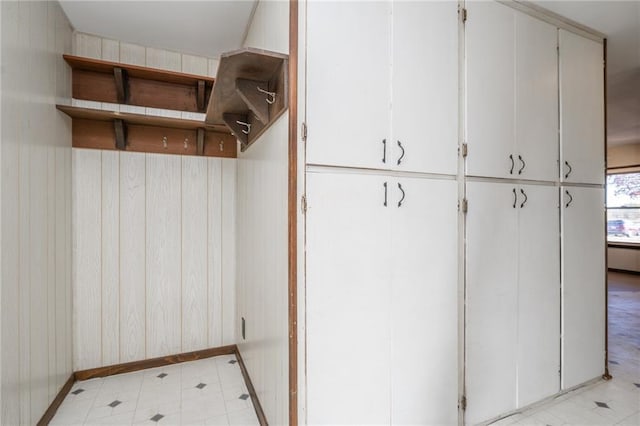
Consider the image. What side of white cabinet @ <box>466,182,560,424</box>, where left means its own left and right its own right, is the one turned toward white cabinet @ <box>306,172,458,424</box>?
right

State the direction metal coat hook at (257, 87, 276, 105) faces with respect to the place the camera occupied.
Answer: facing to the left of the viewer

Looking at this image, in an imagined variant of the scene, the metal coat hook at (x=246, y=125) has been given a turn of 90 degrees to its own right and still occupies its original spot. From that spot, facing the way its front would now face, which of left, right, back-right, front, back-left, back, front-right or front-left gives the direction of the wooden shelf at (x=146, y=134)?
front-left

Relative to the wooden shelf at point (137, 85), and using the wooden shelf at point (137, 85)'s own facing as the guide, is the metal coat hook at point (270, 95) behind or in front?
in front

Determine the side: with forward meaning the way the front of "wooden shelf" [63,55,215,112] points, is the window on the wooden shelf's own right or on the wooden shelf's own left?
on the wooden shelf's own left

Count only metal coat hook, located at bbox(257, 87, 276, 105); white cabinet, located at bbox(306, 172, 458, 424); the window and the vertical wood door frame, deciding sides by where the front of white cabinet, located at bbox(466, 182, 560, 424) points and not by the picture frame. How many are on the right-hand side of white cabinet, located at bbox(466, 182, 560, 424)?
3

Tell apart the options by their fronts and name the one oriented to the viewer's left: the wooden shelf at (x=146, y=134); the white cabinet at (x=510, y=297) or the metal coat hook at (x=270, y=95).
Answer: the metal coat hook

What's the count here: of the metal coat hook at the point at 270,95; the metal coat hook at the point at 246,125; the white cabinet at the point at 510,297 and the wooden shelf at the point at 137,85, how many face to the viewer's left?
2

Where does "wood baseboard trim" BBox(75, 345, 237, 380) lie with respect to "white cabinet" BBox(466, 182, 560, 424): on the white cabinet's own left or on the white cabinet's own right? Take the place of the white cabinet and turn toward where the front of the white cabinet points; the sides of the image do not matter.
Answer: on the white cabinet's own right

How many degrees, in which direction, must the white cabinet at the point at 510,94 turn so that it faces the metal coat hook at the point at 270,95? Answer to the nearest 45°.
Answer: approximately 90° to its right

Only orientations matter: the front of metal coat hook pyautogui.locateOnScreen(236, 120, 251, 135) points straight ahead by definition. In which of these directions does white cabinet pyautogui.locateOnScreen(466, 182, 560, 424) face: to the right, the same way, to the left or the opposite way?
to the left

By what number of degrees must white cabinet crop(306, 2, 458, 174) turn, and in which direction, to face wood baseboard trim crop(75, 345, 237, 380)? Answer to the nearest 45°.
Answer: approximately 135° to its right

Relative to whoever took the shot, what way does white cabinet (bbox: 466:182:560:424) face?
facing the viewer and to the right of the viewer

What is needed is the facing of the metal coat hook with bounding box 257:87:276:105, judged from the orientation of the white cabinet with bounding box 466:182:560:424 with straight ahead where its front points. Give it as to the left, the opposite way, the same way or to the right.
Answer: to the right

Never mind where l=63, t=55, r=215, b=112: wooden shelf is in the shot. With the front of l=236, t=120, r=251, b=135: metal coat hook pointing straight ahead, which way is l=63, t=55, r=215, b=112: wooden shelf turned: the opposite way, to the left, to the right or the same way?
to the left
